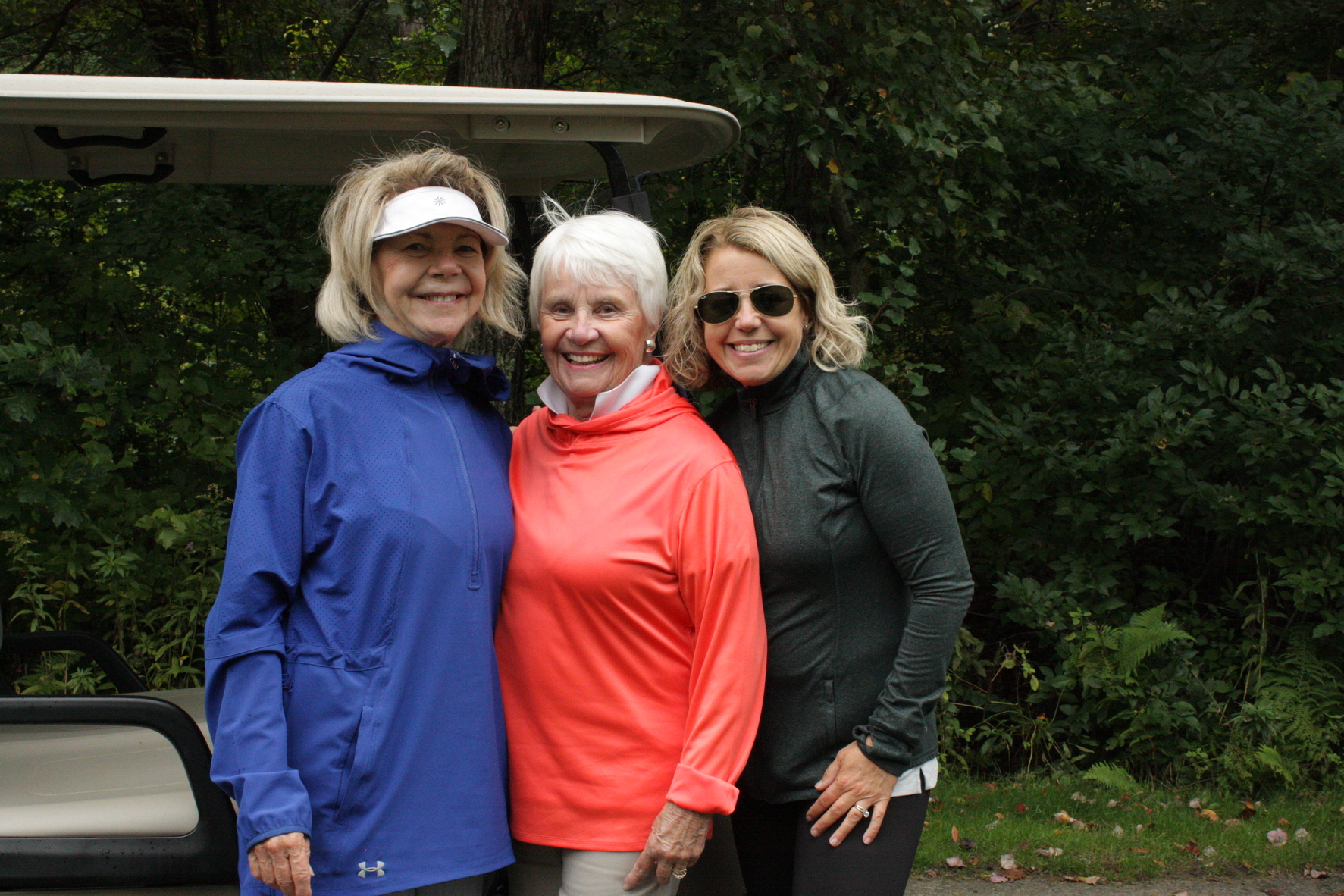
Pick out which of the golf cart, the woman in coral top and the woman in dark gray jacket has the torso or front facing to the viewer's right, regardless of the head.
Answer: the golf cart

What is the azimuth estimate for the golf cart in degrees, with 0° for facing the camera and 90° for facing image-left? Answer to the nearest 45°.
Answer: approximately 270°

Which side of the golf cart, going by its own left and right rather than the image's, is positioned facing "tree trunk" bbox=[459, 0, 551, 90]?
left

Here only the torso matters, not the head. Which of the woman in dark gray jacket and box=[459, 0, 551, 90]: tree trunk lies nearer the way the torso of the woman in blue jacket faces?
the woman in dark gray jacket

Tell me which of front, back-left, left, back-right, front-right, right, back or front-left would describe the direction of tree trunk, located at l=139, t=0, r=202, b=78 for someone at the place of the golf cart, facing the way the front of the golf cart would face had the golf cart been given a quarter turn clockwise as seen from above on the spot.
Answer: back

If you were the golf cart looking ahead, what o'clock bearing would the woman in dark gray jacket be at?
The woman in dark gray jacket is roughly at 1 o'clock from the golf cart.

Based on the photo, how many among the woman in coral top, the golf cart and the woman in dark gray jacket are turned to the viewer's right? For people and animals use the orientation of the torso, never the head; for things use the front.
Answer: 1

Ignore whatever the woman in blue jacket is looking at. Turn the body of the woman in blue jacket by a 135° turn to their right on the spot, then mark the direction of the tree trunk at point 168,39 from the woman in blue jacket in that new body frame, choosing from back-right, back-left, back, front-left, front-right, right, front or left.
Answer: right

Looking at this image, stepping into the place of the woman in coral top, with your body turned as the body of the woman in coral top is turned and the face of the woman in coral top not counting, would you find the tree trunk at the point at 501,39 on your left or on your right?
on your right

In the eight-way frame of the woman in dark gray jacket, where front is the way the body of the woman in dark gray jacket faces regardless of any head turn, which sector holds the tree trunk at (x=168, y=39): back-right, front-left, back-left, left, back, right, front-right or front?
right

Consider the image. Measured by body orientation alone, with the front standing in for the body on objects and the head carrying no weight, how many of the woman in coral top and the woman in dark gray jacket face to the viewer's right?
0

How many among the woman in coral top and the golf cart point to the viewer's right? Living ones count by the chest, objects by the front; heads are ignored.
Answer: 1

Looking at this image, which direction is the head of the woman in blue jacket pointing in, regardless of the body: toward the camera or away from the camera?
toward the camera

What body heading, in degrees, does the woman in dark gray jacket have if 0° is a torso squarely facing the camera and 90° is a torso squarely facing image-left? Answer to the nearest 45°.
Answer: approximately 45°
